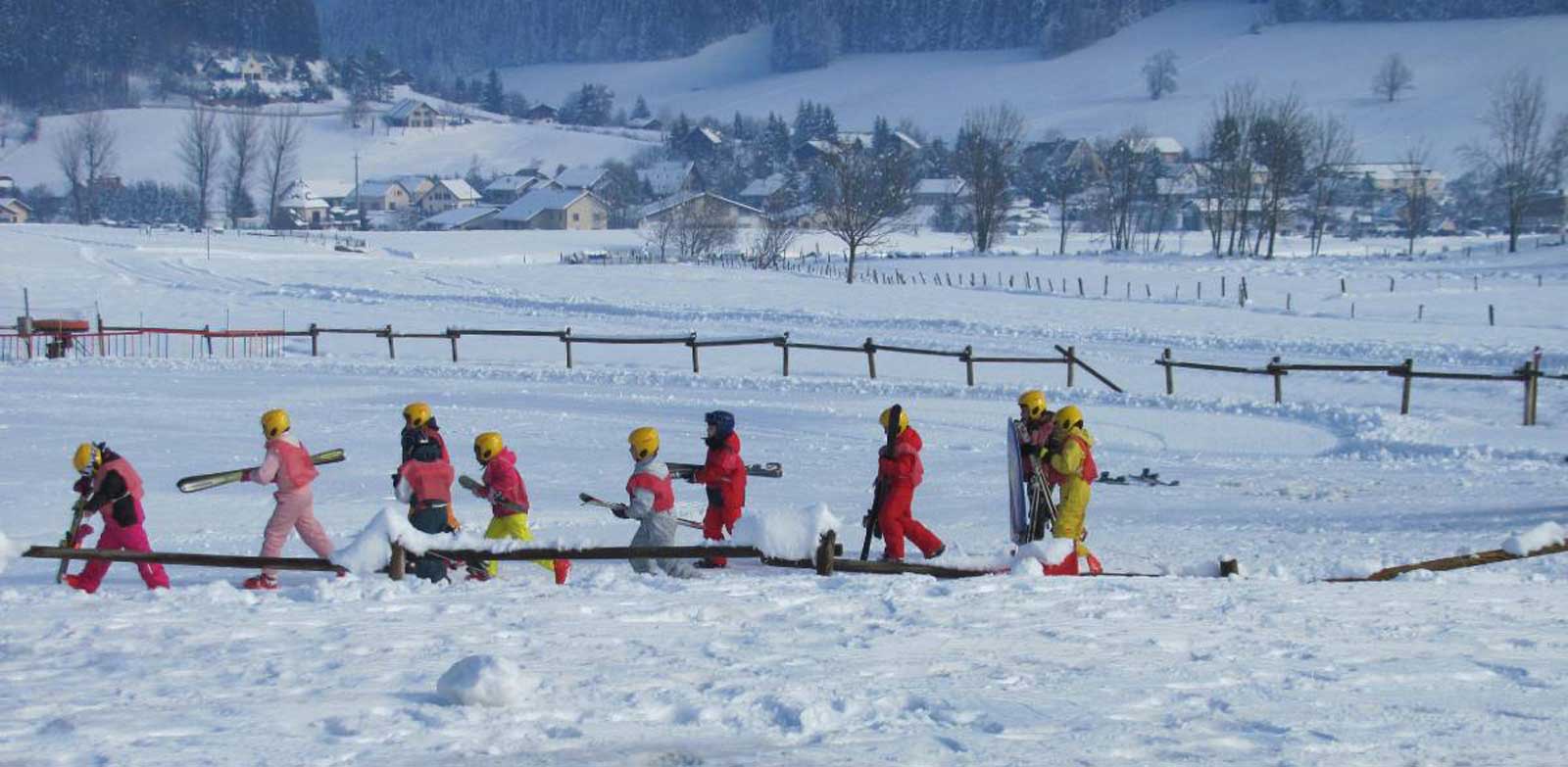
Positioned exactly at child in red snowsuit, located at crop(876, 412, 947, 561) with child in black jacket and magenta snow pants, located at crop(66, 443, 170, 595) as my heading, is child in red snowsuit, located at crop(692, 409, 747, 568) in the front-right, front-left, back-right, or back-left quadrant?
front-right

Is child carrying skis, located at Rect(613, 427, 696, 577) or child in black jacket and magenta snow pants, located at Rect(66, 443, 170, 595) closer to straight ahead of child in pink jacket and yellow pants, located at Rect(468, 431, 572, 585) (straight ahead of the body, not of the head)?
the child in black jacket and magenta snow pants

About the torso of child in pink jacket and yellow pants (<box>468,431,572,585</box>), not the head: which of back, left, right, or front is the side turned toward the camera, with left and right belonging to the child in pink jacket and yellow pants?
left

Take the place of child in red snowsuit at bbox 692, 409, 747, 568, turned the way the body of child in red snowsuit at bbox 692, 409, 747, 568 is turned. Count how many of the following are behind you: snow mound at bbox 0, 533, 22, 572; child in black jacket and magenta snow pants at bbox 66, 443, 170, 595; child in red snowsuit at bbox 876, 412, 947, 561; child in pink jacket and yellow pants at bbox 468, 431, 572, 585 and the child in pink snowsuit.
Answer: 1

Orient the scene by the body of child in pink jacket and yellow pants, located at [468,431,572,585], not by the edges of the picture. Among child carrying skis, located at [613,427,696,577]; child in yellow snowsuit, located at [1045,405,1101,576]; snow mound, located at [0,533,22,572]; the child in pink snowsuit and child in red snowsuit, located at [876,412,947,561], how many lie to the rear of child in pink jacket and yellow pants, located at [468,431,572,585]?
3

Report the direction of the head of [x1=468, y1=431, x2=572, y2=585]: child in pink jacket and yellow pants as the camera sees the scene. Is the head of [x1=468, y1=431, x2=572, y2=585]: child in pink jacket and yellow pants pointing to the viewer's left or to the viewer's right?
to the viewer's left

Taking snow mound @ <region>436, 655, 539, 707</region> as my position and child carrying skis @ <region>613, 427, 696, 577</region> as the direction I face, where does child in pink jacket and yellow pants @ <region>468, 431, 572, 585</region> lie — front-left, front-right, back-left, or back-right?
front-left

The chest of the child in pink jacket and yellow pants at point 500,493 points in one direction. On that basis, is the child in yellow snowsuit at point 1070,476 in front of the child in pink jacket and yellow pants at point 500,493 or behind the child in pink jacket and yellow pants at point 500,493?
behind

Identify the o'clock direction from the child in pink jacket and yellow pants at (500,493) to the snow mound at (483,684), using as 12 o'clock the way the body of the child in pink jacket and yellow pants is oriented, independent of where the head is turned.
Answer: The snow mound is roughly at 9 o'clock from the child in pink jacket and yellow pants.

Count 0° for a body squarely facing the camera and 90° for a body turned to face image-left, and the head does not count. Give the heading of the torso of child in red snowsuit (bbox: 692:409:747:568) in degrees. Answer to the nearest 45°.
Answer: approximately 90°

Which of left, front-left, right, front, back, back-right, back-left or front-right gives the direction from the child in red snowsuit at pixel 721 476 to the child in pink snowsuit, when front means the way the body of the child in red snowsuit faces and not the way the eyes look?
front

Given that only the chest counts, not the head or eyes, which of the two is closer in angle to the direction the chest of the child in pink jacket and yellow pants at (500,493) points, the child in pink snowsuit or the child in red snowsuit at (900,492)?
the child in pink snowsuit

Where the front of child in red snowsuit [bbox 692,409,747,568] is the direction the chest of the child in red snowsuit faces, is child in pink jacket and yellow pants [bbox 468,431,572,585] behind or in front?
in front

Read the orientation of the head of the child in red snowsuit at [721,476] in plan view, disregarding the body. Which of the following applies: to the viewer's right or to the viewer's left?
to the viewer's left

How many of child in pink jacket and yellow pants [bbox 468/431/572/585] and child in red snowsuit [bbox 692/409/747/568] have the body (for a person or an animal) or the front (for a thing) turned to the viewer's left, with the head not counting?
2
